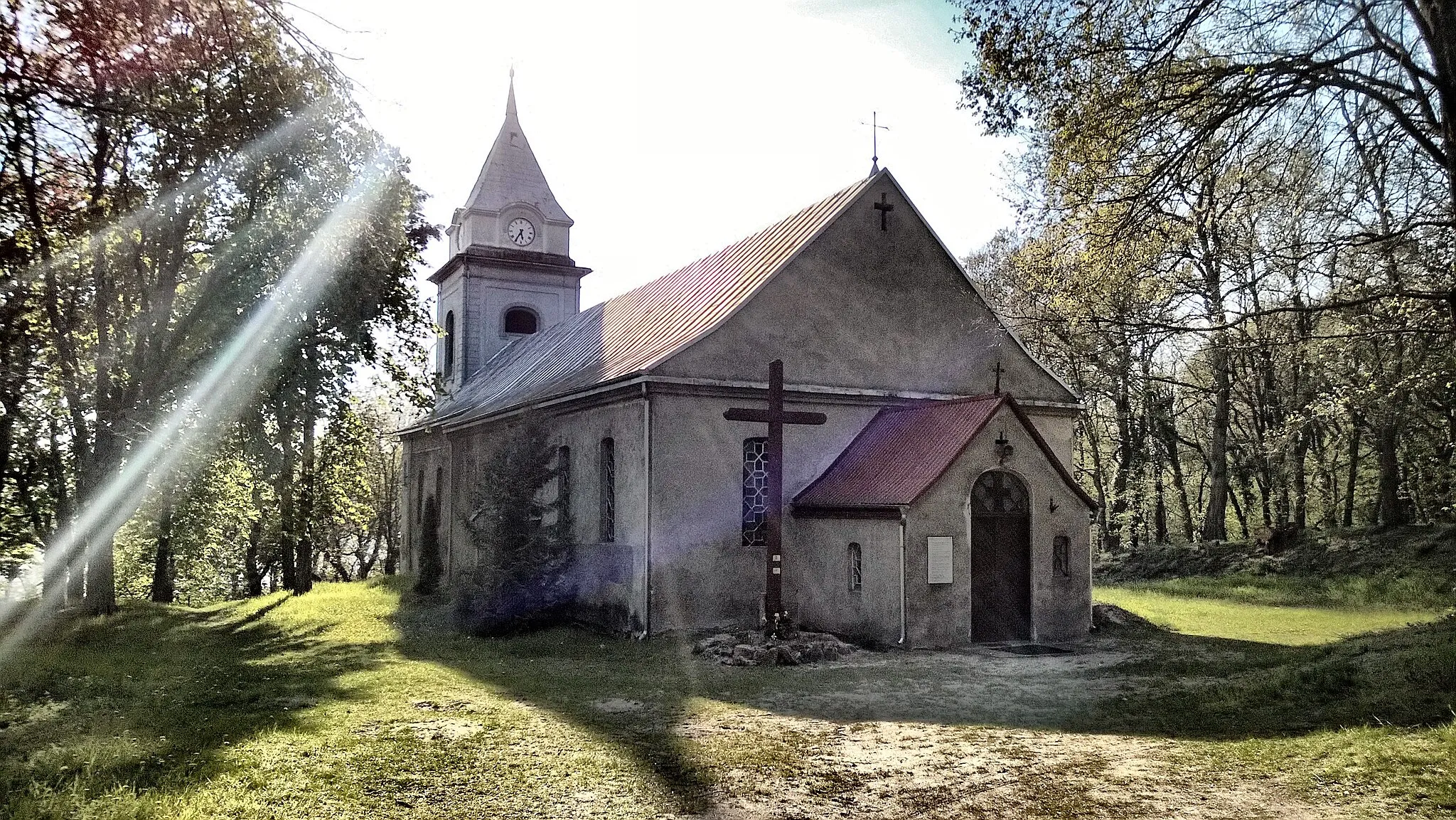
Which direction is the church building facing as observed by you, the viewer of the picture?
facing the viewer and to the right of the viewer

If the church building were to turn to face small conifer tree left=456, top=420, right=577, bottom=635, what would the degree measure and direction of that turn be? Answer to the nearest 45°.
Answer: approximately 135° to its right

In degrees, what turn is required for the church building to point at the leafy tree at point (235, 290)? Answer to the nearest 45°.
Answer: approximately 135° to its right
